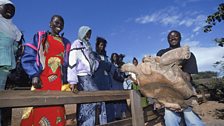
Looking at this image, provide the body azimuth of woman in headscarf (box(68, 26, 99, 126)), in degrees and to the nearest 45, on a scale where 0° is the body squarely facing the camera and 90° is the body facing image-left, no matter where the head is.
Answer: approximately 315°

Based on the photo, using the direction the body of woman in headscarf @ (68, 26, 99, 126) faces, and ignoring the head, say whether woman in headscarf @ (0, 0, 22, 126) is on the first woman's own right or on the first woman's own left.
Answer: on the first woman's own right

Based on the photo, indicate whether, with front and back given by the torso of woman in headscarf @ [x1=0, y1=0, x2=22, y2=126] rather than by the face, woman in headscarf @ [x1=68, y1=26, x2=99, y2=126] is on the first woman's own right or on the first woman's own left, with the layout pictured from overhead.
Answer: on the first woman's own left

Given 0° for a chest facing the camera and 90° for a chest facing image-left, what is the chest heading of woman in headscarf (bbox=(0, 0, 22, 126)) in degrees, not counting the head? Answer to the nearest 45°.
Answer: approximately 315°
